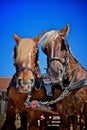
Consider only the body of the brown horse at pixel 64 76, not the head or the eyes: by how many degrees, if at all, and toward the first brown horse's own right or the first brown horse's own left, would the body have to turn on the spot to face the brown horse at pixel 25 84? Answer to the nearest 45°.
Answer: approximately 45° to the first brown horse's own right

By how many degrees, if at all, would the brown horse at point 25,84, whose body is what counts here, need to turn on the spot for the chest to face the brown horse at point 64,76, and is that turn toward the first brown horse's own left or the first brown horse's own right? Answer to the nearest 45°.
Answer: approximately 90° to the first brown horse's own left

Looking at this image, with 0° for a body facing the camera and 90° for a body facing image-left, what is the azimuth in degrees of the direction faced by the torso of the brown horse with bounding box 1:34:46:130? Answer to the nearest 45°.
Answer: approximately 0°

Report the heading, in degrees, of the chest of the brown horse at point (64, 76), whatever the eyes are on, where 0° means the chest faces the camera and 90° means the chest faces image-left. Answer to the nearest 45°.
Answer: approximately 45°

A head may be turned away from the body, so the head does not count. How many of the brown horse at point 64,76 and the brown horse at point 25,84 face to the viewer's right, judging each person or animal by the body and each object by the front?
0
